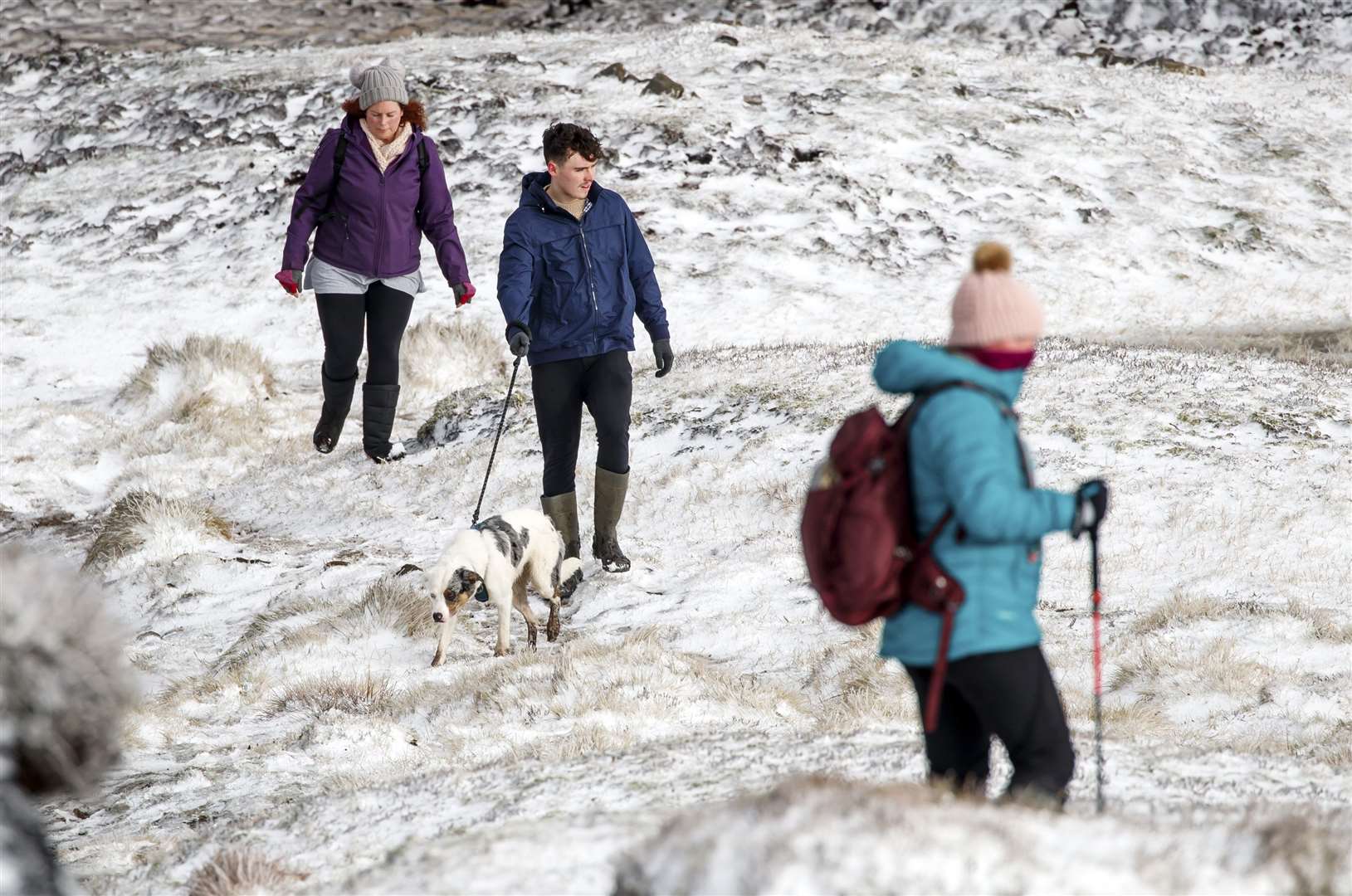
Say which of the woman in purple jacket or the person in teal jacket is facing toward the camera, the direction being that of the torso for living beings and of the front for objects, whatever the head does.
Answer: the woman in purple jacket

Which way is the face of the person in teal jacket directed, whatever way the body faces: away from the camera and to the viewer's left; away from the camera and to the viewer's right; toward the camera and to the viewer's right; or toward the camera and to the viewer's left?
away from the camera and to the viewer's right

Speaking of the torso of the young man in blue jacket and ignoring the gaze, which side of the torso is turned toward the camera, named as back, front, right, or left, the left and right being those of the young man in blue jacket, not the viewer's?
front

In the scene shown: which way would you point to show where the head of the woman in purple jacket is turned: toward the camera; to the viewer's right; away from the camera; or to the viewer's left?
toward the camera

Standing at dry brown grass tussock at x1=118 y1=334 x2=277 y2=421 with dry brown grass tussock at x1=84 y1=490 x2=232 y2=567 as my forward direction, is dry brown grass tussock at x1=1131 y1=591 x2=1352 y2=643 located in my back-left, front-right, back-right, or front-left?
front-left

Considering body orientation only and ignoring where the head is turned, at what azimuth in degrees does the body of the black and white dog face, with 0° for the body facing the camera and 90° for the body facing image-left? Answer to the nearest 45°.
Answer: approximately 45°

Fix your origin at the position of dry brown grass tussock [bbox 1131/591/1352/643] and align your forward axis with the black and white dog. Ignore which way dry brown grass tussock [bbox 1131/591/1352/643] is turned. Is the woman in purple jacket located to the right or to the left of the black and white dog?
right

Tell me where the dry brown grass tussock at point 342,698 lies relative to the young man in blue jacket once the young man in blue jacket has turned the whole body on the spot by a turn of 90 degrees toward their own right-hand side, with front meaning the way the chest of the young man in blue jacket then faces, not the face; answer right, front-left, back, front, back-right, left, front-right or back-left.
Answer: front-left

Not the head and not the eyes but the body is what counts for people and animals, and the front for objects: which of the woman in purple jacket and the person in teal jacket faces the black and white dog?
the woman in purple jacket

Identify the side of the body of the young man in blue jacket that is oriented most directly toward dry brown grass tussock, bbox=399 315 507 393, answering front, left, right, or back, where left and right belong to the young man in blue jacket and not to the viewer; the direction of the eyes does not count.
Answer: back

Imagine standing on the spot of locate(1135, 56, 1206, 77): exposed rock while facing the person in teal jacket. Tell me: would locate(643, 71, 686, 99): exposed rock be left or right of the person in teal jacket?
right

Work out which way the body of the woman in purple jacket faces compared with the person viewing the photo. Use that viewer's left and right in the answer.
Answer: facing the viewer

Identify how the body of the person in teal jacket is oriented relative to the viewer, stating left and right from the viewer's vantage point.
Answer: facing to the right of the viewer

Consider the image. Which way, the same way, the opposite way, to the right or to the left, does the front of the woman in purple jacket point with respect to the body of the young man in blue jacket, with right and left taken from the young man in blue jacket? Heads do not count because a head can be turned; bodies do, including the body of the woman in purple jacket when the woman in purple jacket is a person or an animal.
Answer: the same way
